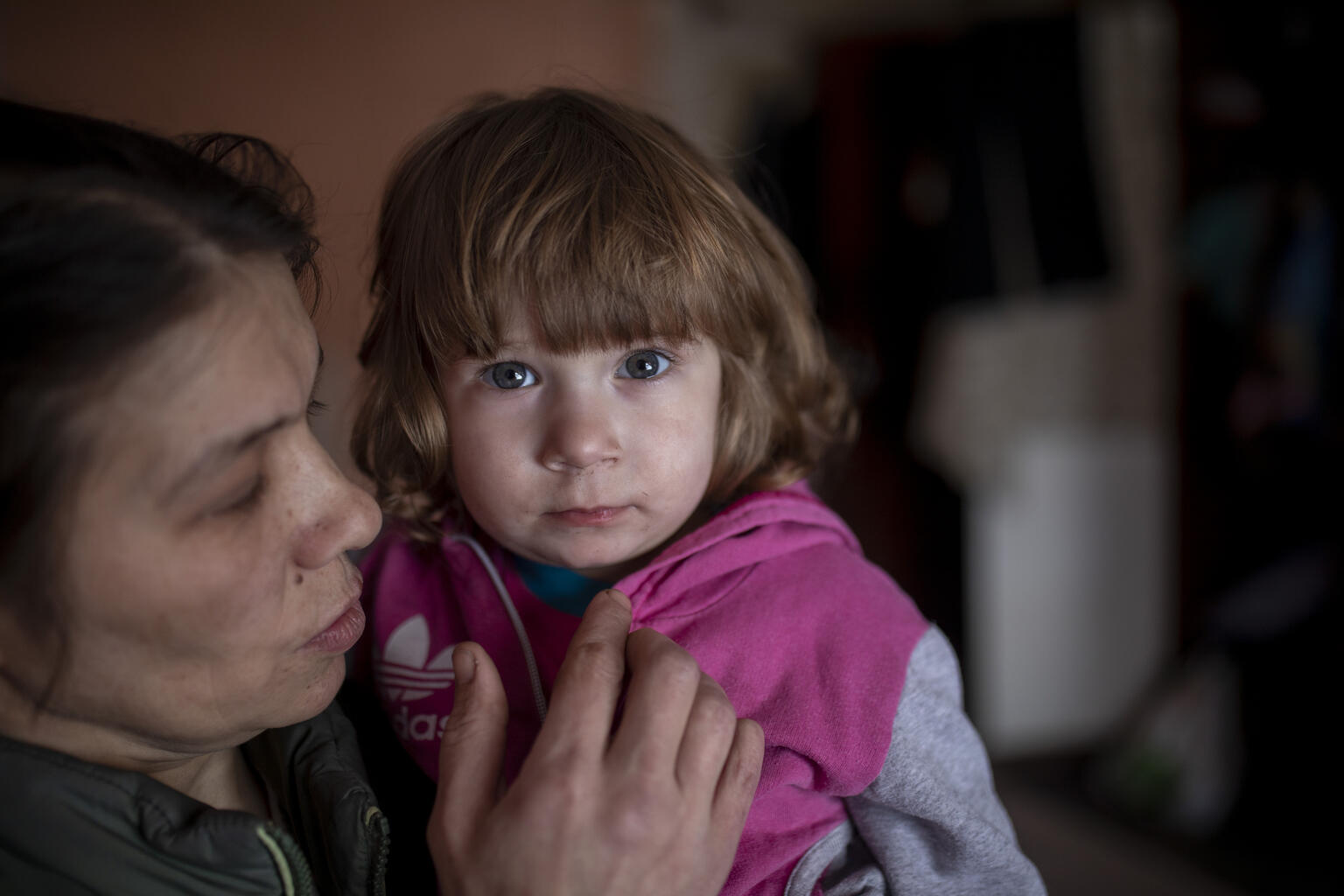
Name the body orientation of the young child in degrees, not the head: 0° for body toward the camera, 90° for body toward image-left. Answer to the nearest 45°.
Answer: approximately 45°

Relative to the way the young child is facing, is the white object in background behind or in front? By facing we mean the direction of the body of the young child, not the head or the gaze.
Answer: behind

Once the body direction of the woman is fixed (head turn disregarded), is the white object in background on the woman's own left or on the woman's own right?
on the woman's own left

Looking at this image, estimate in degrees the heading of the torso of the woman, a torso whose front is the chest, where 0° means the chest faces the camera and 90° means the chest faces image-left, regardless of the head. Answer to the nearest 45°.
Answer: approximately 315°
